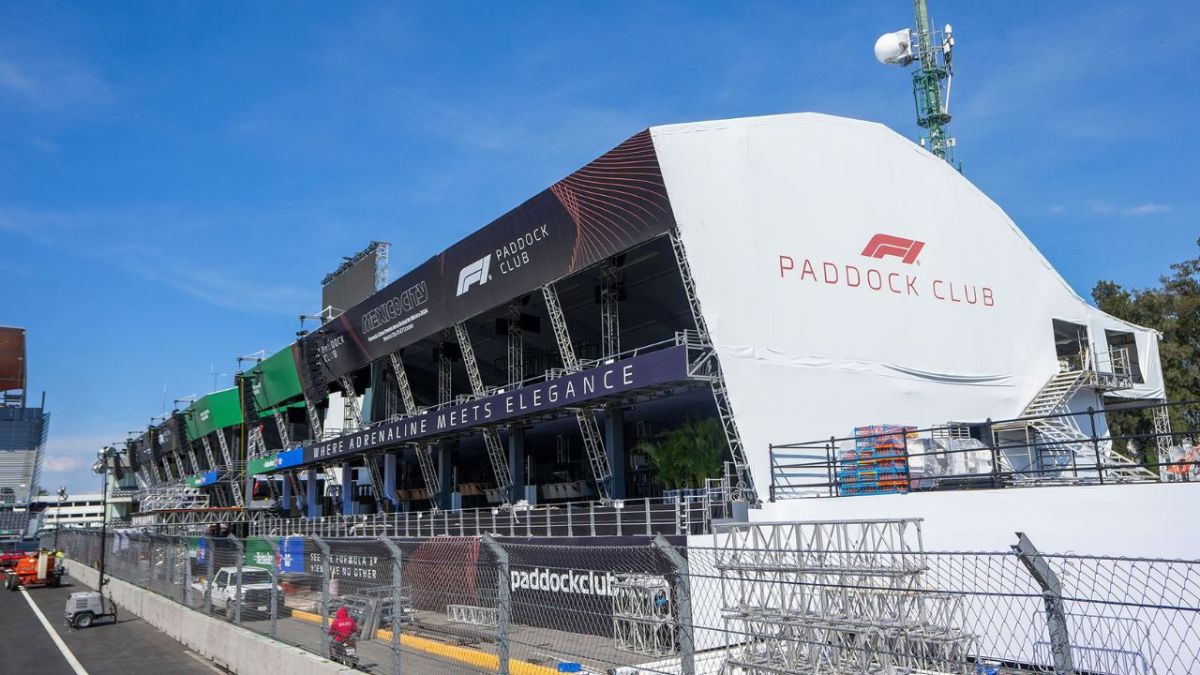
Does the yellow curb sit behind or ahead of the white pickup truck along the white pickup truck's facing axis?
ahead

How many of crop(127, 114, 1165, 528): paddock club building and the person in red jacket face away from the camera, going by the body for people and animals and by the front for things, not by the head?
1

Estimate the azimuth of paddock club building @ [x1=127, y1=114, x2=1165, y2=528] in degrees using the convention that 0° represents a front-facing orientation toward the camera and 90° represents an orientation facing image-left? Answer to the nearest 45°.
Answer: approximately 45°

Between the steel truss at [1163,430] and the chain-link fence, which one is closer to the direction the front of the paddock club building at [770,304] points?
the chain-link fence

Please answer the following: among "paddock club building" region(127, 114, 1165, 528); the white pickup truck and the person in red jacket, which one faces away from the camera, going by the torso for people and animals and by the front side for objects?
the person in red jacket

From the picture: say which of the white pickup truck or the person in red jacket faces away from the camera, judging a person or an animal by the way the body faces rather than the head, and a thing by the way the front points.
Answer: the person in red jacket

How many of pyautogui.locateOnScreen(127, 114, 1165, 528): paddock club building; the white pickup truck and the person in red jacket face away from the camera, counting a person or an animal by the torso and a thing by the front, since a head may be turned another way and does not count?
1

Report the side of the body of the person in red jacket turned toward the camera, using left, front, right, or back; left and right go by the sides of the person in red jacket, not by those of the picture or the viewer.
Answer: back
